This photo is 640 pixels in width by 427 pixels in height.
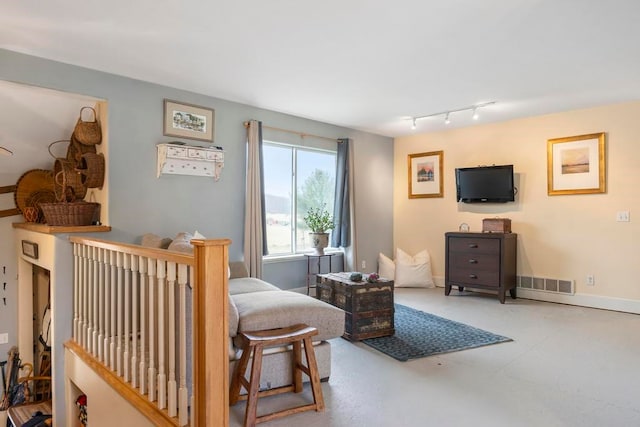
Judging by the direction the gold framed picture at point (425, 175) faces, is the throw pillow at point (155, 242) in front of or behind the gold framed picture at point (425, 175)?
in front

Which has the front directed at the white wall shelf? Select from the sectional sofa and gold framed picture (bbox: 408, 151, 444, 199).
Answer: the gold framed picture

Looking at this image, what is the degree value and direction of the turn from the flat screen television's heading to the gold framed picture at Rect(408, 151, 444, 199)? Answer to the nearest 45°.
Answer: approximately 135° to its right

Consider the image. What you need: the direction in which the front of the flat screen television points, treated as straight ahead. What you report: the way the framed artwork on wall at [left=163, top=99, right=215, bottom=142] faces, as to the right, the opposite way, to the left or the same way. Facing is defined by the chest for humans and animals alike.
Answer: to the left

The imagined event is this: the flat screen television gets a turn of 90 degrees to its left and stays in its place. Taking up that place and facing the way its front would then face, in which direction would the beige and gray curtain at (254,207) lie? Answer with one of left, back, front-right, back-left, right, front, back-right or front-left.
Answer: back-right

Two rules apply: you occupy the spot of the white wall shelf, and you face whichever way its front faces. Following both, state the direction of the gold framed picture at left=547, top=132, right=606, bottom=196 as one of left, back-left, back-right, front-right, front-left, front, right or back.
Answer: front-left

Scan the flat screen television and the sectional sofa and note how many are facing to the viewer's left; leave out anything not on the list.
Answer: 0

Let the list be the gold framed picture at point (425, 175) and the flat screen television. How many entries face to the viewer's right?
0

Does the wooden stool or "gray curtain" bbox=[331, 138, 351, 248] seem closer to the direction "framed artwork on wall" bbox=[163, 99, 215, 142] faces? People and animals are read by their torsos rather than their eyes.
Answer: the wooden stool

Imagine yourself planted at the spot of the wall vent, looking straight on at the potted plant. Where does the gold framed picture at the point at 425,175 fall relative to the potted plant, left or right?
right

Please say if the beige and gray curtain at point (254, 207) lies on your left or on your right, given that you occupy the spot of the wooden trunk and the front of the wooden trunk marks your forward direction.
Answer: on your right

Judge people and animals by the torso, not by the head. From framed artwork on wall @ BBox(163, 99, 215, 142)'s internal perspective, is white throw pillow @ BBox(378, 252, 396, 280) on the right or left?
on its left

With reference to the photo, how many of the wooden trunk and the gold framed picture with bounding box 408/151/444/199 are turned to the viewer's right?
0
